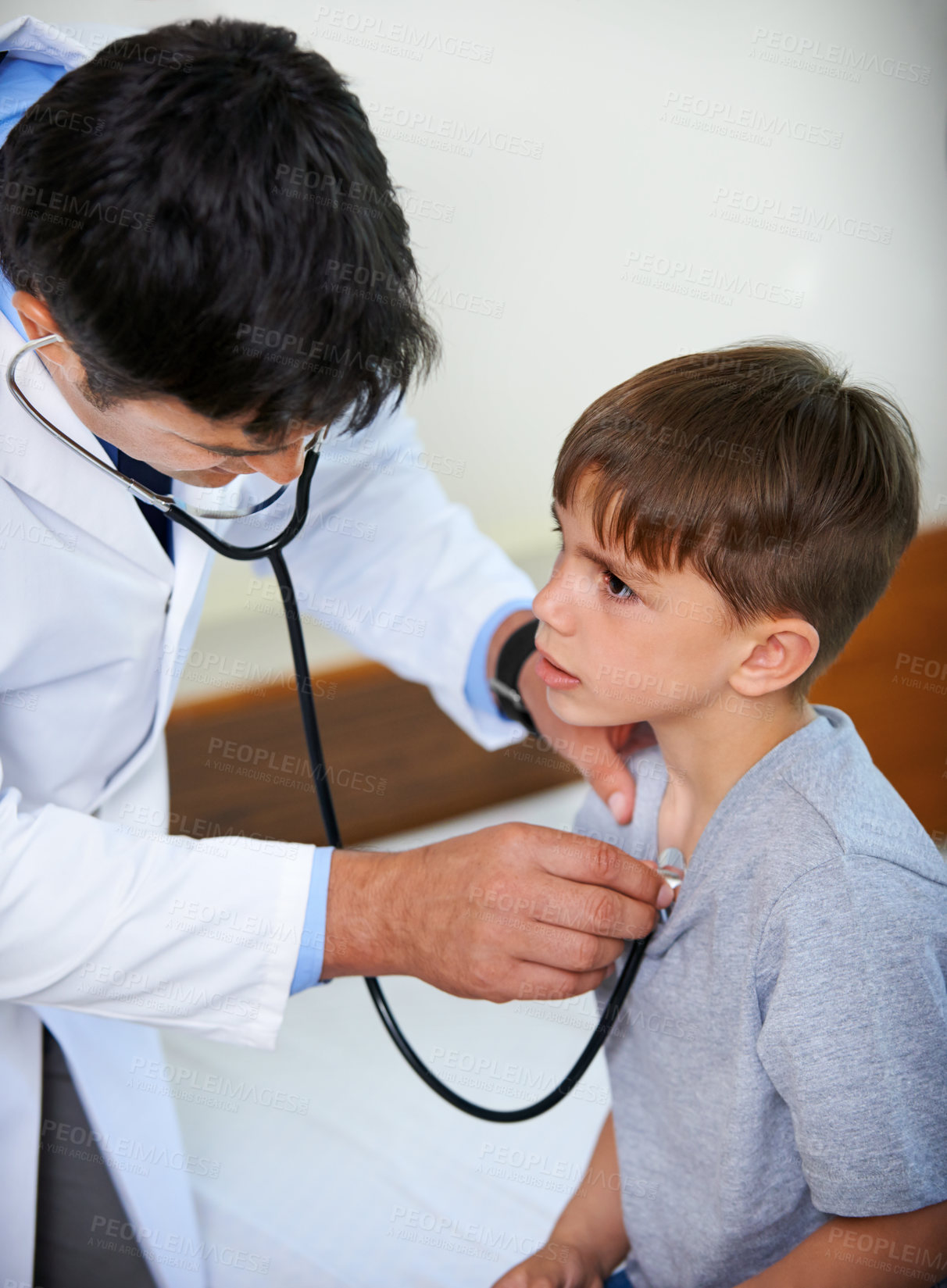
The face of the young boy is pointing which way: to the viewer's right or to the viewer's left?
to the viewer's left

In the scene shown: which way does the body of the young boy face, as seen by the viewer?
to the viewer's left
